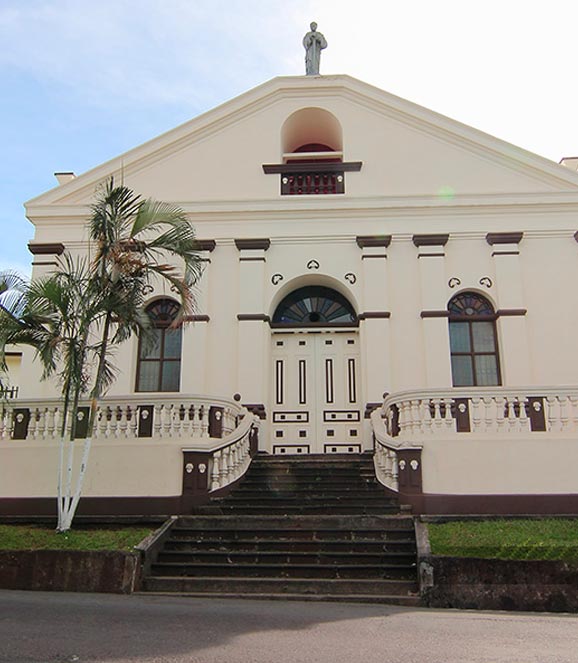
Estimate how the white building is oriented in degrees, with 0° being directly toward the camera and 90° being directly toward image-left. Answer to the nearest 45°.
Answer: approximately 0°

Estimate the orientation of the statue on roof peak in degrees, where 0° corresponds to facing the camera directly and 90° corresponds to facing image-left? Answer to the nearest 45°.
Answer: approximately 0°
